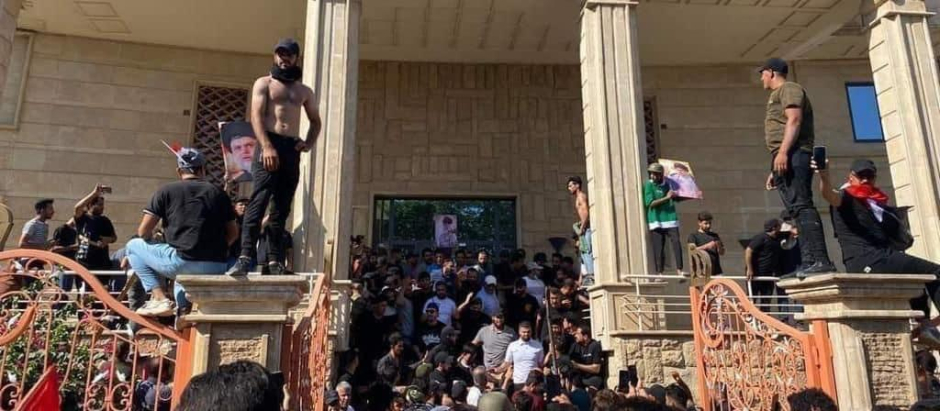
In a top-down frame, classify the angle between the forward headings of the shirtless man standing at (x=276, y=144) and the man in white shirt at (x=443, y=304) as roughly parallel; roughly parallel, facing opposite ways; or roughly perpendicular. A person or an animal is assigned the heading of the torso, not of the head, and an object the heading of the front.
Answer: roughly parallel

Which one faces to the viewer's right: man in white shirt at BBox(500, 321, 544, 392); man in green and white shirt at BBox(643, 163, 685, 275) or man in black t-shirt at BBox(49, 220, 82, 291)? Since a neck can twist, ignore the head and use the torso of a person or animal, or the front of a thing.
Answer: the man in black t-shirt

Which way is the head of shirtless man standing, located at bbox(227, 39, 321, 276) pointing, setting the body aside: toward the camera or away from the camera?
toward the camera

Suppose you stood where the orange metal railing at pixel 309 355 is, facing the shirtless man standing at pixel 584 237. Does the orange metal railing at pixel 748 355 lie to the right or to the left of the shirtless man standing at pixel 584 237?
right

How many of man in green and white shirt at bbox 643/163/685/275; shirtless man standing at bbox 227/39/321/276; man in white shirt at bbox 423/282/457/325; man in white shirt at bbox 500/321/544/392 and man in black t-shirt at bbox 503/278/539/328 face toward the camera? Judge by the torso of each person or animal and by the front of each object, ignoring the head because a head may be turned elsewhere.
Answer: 5

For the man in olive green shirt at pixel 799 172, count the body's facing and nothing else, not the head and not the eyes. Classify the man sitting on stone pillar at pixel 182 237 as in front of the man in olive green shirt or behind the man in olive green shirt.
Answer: in front

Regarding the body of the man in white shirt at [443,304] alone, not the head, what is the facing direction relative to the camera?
toward the camera

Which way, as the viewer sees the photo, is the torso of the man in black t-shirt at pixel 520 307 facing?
toward the camera

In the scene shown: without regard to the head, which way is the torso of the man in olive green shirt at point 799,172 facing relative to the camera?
to the viewer's left

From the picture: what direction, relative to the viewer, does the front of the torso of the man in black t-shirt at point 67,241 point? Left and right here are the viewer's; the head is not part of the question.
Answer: facing to the right of the viewer

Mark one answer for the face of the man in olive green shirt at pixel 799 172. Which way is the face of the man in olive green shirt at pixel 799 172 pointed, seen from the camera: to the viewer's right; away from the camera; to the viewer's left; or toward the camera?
to the viewer's left
